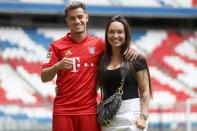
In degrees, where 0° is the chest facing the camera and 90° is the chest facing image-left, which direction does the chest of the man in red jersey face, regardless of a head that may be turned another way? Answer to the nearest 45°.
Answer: approximately 0°

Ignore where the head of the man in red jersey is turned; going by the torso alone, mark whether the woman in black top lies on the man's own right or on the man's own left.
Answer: on the man's own left
